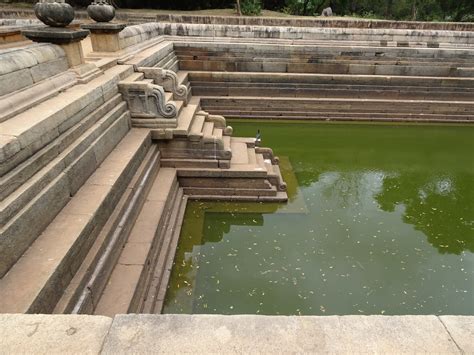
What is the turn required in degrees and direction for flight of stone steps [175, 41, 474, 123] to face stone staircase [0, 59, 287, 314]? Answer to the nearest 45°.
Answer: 0° — it already faces it

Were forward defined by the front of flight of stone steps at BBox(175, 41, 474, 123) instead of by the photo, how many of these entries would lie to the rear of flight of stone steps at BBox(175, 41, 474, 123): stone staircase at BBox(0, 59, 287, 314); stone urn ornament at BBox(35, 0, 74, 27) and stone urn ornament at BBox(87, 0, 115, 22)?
0

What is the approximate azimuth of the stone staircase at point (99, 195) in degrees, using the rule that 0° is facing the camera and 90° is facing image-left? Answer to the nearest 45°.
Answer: approximately 270°

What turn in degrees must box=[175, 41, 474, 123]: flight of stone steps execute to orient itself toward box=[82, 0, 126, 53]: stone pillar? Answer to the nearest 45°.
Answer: approximately 45° to its right

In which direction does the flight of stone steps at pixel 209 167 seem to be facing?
to the viewer's right

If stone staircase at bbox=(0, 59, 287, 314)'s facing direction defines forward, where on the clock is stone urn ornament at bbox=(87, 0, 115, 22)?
The stone urn ornament is roughly at 9 o'clock from the stone staircase.

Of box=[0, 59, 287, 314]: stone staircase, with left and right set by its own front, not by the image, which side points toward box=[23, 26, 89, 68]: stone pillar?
left

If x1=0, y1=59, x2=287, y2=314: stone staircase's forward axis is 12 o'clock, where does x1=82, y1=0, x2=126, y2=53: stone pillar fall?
The stone pillar is roughly at 9 o'clock from the stone staircase.

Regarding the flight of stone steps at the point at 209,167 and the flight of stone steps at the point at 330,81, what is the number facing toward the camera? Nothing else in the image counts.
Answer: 1

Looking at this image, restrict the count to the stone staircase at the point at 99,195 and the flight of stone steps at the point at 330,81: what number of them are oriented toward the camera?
1

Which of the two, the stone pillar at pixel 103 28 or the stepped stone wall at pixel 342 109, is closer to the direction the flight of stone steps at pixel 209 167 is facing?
the stepped stone wall

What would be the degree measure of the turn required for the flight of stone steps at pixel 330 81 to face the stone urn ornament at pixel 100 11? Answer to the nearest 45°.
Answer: approximately 45° to its right

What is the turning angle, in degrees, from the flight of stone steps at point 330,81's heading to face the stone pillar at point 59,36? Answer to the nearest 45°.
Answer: approximately 45° to its right

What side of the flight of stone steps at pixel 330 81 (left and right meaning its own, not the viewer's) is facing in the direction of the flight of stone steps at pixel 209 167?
front

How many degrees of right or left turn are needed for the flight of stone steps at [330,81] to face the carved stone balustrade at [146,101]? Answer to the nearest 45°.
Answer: approximately 45° to its right

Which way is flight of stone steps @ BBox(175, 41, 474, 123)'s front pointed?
toward the camera

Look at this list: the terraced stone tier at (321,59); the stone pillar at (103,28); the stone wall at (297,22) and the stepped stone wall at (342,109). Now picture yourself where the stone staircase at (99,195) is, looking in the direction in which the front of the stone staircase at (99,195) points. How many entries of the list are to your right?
0

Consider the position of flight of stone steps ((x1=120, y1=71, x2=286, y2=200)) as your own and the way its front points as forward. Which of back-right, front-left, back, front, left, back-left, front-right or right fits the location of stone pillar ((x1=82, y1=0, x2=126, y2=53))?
back-left

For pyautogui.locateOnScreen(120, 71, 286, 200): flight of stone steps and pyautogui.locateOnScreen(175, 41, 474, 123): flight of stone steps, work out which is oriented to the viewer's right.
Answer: pyautogui.locateOnScreen(120, 71, 286, 200): flight of stone steps
